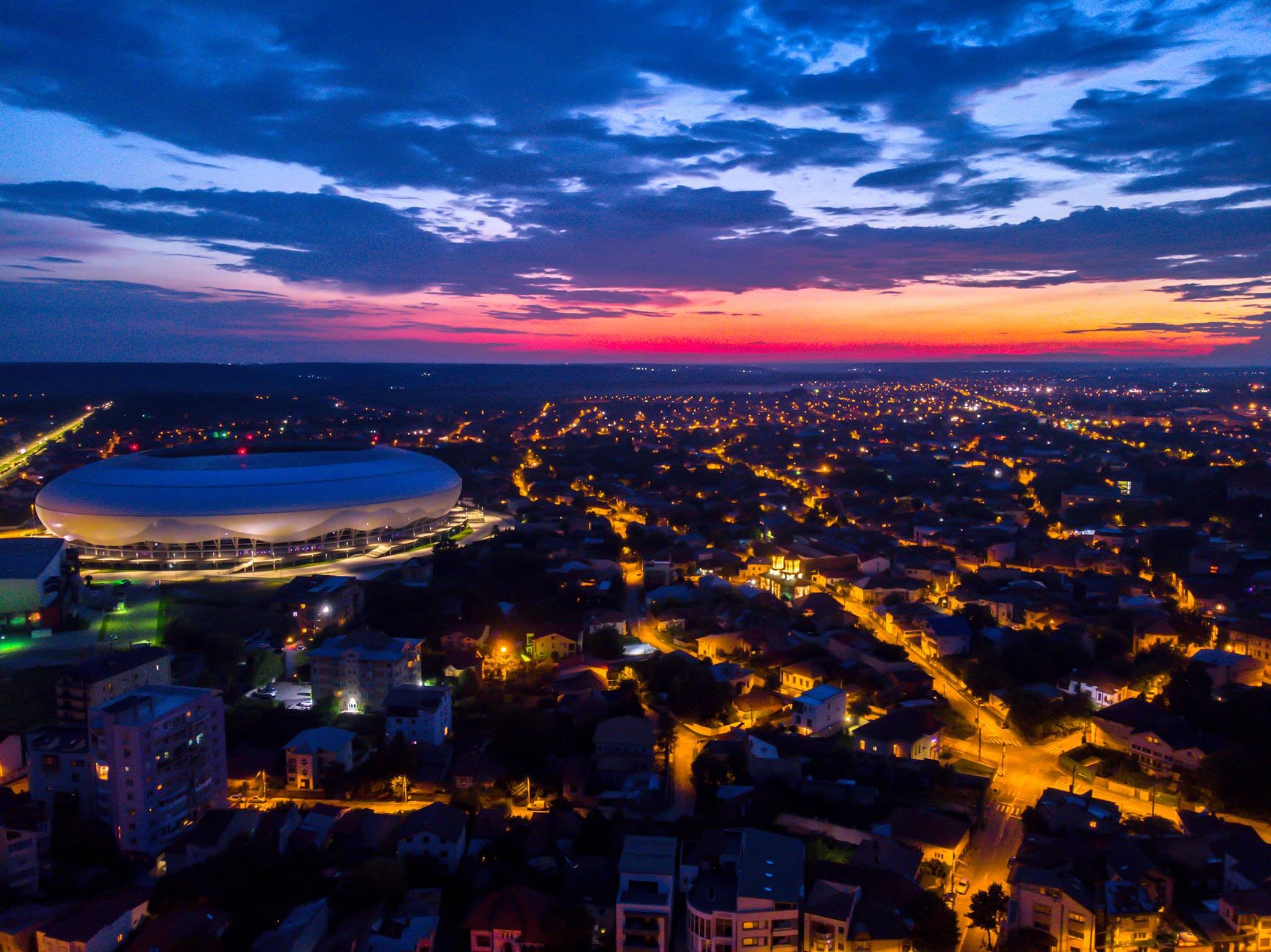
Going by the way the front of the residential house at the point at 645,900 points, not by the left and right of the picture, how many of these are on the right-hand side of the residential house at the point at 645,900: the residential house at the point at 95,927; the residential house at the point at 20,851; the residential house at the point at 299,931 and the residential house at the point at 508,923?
4

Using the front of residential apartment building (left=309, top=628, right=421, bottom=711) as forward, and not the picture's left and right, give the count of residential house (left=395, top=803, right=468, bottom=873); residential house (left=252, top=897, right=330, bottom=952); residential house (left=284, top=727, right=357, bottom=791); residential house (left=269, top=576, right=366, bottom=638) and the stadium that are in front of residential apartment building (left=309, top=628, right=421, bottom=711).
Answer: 3

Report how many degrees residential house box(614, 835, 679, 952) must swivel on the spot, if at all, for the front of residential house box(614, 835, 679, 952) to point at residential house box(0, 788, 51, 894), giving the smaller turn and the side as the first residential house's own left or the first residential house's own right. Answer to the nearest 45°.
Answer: approximately 90° to the first residential house's own right

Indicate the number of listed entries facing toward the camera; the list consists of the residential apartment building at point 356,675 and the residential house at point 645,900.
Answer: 2

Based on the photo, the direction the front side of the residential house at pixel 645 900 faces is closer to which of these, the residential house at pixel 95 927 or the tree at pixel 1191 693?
the residential house

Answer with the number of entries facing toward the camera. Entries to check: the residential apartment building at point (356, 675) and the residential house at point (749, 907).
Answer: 2

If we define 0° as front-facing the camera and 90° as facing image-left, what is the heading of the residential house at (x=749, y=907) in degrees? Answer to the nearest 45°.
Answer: approximately 0°
